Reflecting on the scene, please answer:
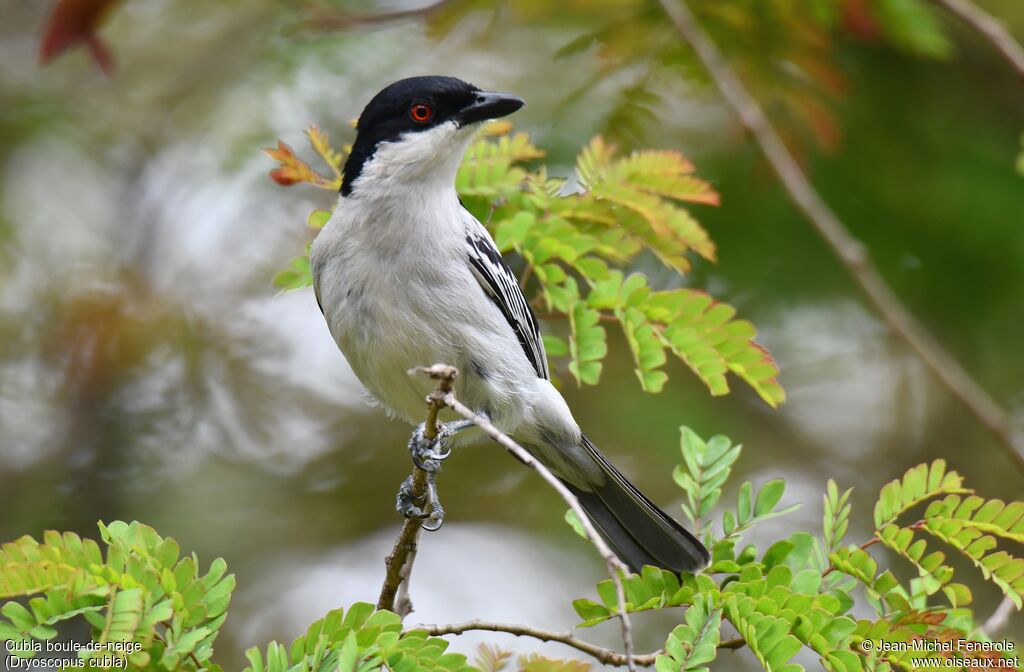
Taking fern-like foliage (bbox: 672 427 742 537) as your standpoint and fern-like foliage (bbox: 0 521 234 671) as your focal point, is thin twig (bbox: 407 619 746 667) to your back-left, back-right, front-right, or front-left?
front-left

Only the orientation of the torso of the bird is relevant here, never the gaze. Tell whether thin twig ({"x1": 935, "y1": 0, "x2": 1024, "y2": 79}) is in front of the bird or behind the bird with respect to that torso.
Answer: behind

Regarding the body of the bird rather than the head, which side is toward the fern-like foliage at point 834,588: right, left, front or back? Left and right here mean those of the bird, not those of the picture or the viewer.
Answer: left

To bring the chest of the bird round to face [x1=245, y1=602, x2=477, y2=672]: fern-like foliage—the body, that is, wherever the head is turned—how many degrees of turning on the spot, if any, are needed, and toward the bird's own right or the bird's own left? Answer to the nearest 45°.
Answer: approximately 45° to the bird's own left

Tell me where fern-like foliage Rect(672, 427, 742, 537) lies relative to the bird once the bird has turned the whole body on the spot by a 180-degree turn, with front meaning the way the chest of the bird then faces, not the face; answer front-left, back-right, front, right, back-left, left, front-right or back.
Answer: right

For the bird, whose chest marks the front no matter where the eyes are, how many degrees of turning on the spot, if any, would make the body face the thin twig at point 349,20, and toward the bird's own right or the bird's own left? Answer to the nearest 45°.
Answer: approximately 135° to the bird's own right

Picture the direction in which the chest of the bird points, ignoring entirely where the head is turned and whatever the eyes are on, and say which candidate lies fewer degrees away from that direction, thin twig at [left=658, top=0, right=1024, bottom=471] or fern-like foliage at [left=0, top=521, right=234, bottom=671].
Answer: the fern-like foliage

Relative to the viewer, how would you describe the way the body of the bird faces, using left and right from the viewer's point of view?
facing the viewer and to the left of the viewer
